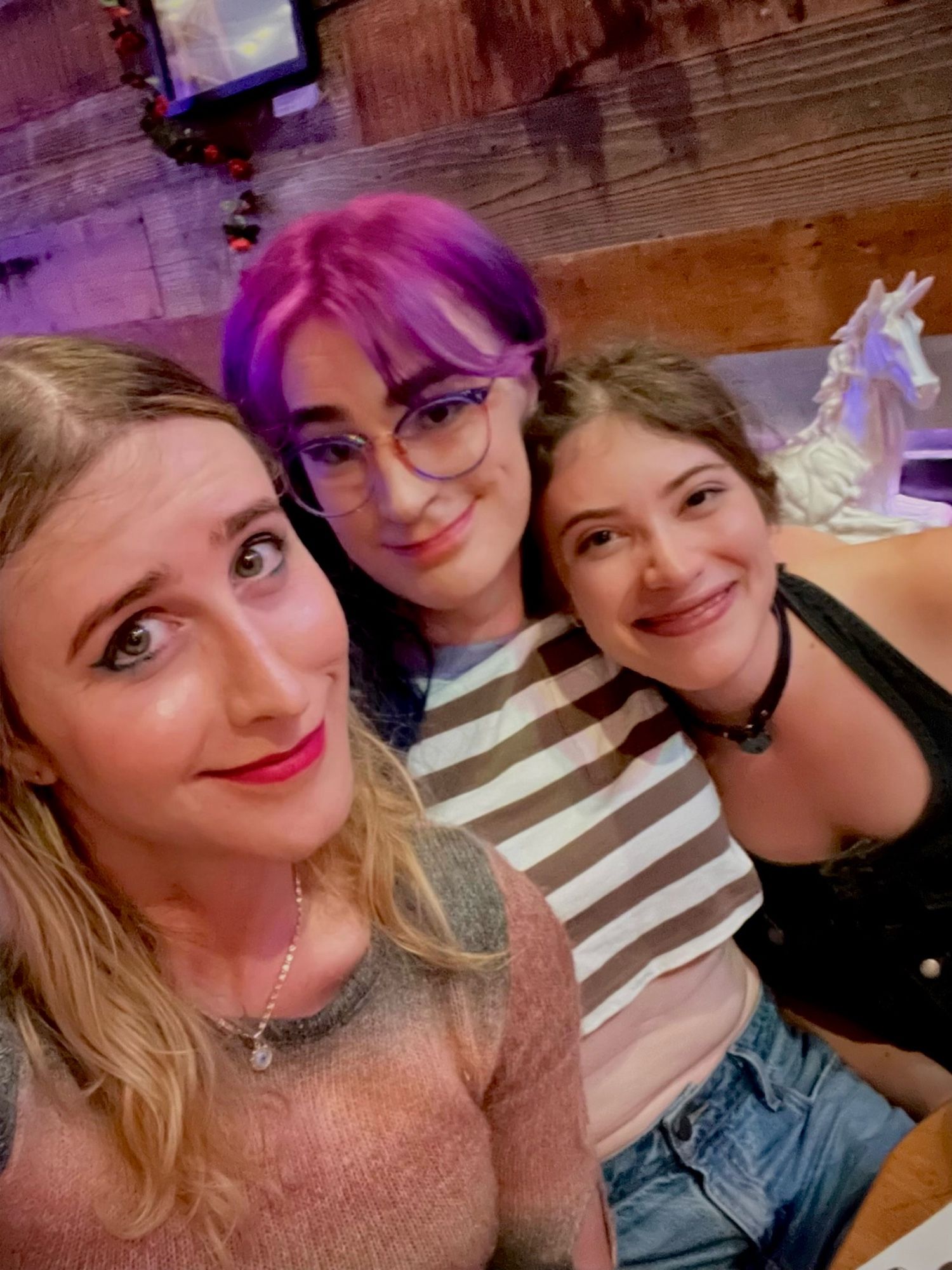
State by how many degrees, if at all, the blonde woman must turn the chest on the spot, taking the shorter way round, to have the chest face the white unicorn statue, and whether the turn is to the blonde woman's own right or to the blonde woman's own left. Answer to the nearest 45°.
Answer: approximately 135° to the blonde woman's own left

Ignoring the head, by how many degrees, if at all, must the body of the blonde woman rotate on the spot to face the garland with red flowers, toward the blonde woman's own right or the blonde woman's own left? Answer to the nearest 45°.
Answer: approximately 180°

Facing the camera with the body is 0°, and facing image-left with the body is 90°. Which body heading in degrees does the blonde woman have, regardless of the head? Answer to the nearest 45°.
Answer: approximately 0°

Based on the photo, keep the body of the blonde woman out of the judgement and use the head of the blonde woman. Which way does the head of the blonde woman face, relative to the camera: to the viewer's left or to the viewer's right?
to the viewer's right

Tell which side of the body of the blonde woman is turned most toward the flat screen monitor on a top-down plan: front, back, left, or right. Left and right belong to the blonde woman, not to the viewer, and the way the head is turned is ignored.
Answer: back
